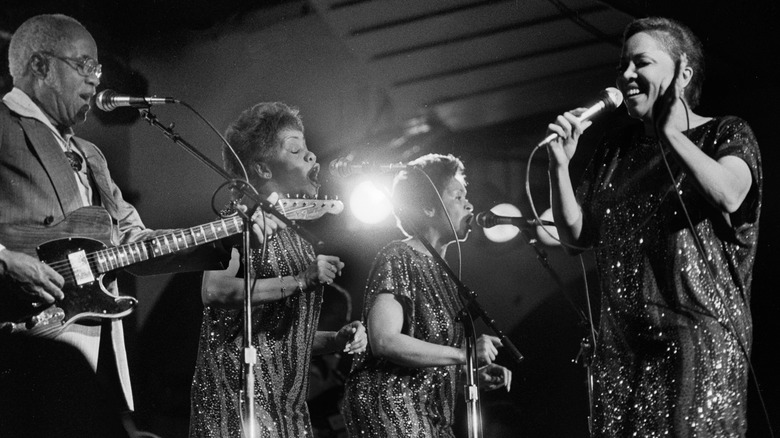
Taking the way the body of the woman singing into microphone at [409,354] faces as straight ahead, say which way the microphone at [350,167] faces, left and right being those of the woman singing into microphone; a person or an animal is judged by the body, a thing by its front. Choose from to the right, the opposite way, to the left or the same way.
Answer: the opposite way

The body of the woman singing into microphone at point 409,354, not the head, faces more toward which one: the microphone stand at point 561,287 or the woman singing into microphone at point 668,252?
the microphone stand

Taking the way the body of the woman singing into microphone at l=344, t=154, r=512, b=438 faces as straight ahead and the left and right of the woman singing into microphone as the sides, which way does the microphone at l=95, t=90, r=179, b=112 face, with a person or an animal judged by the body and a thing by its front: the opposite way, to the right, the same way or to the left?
the opposite way

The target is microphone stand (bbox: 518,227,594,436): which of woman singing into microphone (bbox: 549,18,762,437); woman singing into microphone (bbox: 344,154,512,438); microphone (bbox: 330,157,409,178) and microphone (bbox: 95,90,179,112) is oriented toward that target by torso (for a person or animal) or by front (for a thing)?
woman singing into microphone (bbox: 344,154,512,438)

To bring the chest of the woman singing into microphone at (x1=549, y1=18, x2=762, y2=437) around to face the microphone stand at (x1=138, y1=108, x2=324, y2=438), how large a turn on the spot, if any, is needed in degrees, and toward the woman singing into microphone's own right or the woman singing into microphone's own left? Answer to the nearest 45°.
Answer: approximately 45° to the woman singing into microphone's own right

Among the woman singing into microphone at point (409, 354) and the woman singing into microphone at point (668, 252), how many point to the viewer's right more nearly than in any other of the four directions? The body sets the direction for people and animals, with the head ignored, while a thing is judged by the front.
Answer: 1

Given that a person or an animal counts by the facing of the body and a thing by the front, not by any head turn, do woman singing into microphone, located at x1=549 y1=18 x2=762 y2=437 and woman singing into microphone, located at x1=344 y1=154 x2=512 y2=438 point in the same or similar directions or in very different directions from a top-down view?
very different directions

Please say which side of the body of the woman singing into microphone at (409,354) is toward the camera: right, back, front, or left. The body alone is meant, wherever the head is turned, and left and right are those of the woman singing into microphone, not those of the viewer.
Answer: right

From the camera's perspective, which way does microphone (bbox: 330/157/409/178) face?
to the viewer's left

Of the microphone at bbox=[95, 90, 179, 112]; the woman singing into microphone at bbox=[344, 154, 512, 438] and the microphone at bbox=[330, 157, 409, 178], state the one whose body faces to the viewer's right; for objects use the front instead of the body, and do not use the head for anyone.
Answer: the woman singing into microphone

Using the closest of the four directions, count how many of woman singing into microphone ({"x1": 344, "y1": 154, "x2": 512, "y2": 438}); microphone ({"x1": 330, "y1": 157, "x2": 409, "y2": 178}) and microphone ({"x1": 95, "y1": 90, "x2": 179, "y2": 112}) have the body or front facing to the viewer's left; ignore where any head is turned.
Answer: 2

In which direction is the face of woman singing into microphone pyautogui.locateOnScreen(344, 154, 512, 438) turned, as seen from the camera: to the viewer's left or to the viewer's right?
to the viewer's right

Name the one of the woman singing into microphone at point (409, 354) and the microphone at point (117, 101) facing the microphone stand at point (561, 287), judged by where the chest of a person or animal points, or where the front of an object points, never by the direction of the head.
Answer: the woman singing into microphone

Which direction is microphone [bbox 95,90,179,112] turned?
to the viewer's left

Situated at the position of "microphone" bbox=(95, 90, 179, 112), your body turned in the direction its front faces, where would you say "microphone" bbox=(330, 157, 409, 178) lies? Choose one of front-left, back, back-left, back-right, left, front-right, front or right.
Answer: back
